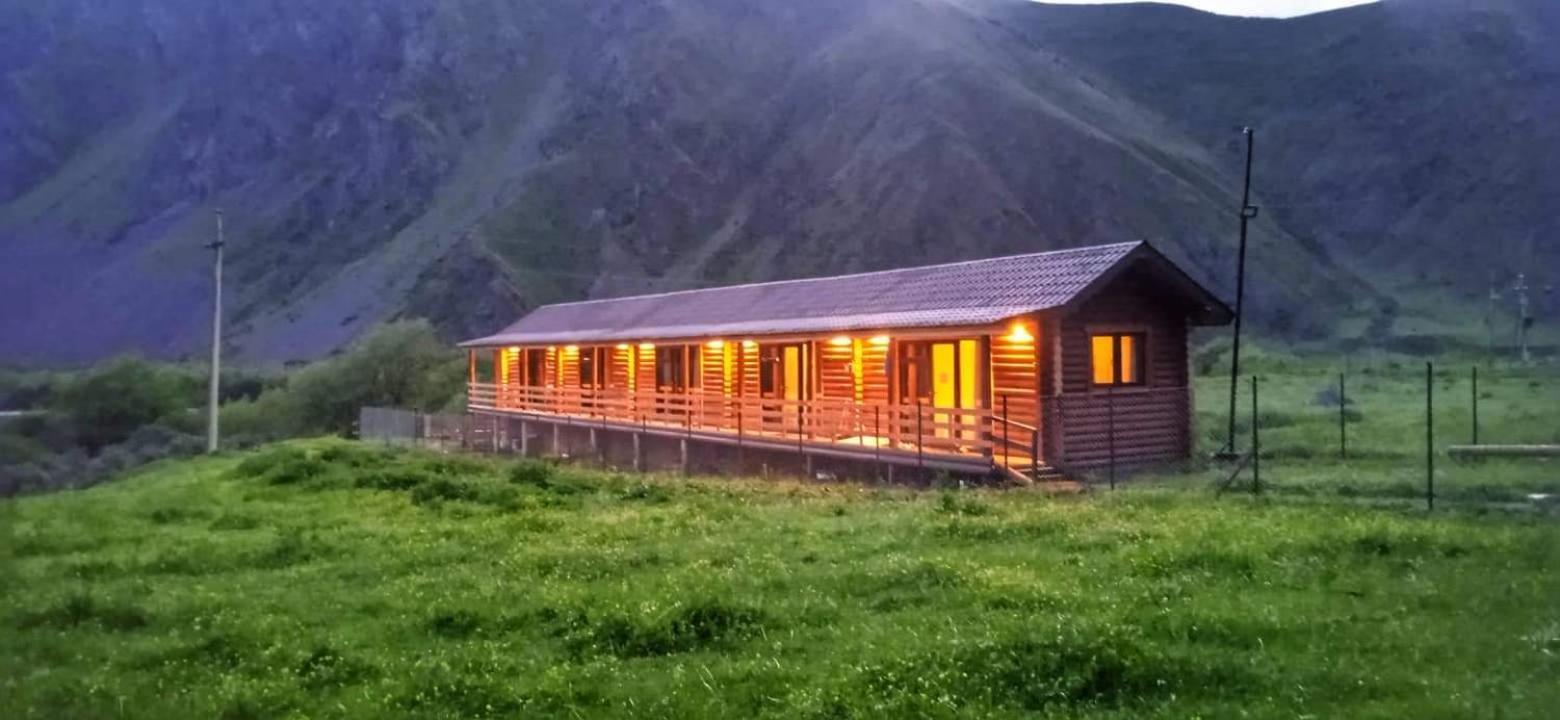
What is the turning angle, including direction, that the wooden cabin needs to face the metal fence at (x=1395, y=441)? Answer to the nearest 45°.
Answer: approximately 135° to its left

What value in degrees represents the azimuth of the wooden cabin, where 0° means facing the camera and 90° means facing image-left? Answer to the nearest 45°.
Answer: approximately 45°

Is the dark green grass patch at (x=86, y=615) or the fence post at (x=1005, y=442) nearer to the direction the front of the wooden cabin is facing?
the dark green grass patch

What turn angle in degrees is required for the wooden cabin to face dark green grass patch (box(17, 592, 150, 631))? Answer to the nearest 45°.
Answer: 0° — it already faces it

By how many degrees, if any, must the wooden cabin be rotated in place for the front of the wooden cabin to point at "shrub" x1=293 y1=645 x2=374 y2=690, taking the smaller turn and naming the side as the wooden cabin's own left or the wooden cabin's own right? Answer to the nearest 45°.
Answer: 0° — it already faces it

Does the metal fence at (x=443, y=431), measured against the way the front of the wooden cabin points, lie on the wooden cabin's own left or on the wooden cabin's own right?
on the wooden cabin's own right
